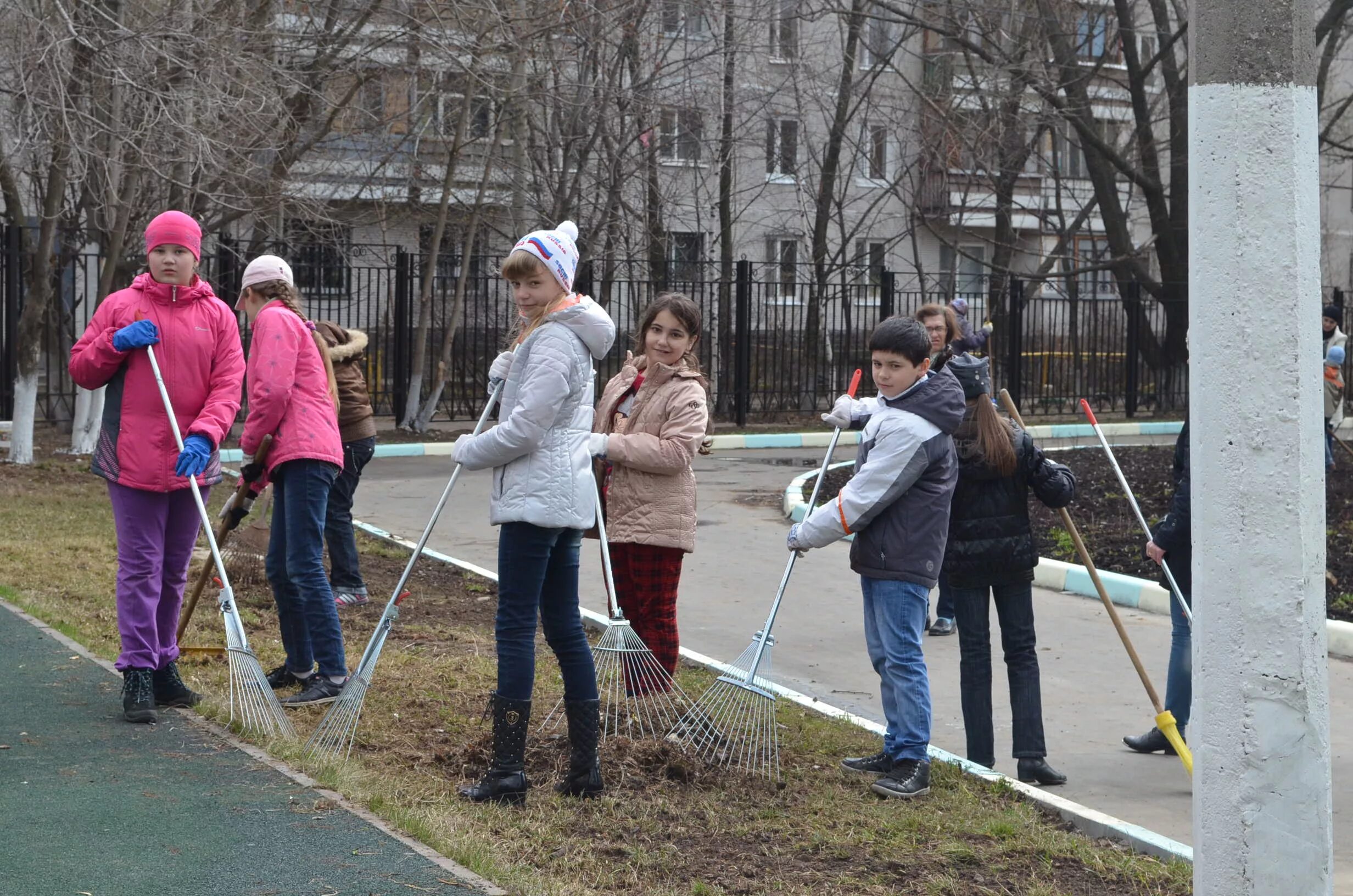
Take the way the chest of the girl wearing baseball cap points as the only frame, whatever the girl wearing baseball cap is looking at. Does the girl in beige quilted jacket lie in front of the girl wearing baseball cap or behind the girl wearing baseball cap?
behind

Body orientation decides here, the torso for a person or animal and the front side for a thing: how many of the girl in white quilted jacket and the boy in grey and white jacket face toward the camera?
0

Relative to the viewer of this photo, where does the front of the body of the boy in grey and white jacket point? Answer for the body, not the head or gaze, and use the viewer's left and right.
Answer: facing to the left of the viewer

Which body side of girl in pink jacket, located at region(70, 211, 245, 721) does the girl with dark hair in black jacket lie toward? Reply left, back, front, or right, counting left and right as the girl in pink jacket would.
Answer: left

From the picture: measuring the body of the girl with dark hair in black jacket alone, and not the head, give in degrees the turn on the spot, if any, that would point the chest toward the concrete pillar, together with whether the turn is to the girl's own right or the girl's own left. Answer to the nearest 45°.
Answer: approximately 135° to the girl's own right

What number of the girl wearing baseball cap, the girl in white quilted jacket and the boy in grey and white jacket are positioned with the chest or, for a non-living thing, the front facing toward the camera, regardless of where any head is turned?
0

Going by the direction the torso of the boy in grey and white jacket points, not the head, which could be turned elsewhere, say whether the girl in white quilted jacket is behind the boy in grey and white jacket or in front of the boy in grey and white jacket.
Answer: in front

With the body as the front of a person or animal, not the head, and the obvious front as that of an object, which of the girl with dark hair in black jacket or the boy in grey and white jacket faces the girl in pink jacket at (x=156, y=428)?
the boy in grey and white jacket

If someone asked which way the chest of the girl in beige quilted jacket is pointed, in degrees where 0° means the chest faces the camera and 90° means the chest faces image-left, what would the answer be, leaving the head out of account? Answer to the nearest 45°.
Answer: approximately 45°

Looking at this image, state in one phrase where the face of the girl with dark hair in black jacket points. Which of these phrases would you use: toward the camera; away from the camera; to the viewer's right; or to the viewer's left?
away from the camera
